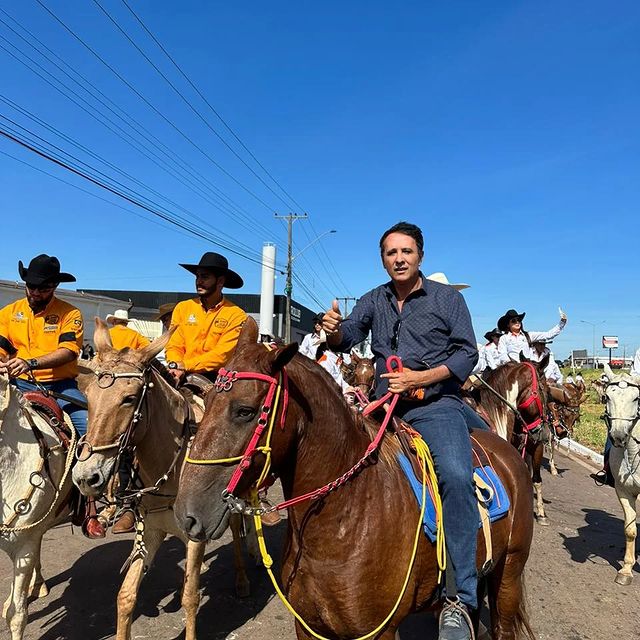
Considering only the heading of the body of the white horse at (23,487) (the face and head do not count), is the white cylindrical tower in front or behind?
behind

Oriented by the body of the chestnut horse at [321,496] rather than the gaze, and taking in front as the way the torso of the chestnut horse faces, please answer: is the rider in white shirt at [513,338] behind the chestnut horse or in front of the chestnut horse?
behind

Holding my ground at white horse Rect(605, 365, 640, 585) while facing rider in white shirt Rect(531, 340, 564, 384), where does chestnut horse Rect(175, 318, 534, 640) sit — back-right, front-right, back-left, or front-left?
back-left

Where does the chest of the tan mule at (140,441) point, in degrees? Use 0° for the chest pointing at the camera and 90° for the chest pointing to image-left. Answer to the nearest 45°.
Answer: approximately 45°

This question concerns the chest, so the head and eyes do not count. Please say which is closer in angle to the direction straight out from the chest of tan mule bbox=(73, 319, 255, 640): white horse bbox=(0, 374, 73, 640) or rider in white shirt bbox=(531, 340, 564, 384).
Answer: the white horse

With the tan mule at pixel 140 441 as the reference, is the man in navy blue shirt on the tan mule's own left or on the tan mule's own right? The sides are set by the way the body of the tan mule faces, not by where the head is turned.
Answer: on the tan mule's own left

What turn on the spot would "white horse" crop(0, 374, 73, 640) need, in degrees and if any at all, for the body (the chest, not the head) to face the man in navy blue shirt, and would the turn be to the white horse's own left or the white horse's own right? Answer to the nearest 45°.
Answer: approximately 90° to the white horse's own left

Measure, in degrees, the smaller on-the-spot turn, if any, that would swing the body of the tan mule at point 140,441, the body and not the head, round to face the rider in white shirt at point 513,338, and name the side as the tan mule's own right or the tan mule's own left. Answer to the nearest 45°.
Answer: approximately 180°

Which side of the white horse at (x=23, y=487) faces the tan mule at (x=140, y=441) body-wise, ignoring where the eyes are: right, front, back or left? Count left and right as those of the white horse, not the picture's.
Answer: left

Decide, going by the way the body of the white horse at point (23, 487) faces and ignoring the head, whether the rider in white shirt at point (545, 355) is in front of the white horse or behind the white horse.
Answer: behind

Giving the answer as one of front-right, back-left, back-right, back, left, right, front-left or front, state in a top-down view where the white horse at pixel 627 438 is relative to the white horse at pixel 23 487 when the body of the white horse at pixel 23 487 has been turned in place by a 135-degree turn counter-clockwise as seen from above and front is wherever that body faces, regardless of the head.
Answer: front

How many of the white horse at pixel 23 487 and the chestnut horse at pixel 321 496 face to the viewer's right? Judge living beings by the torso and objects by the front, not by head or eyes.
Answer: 0
